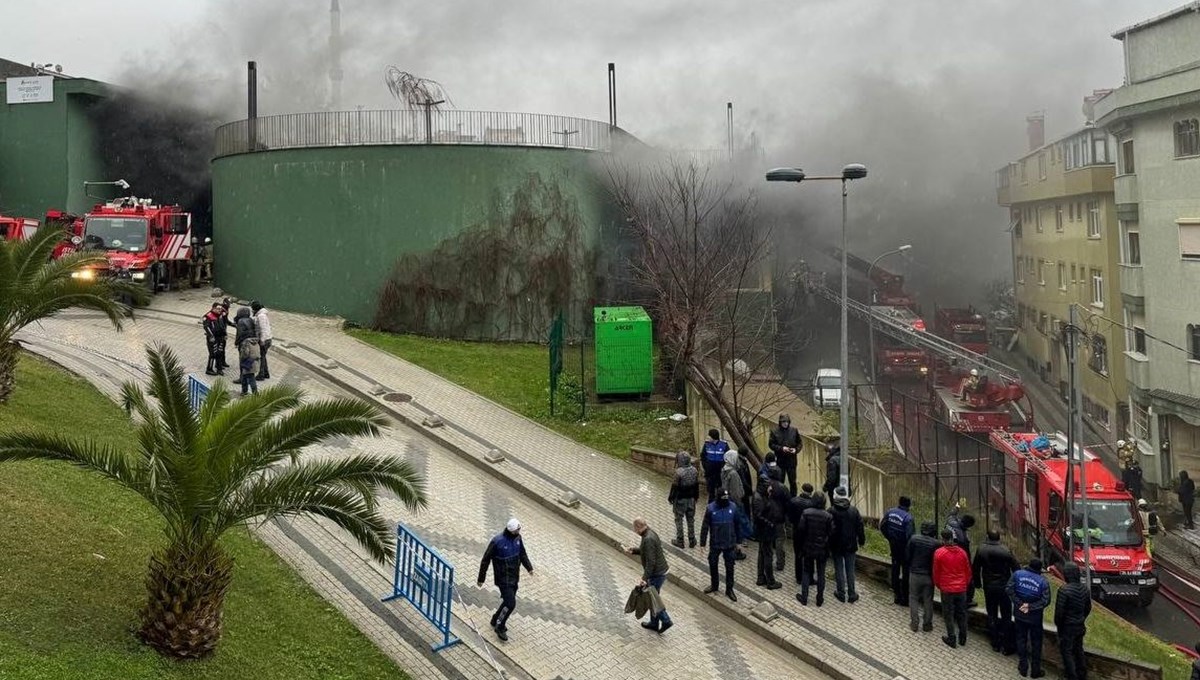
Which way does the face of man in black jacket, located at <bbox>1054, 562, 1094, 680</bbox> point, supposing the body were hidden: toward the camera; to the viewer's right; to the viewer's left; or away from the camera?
away from the camera

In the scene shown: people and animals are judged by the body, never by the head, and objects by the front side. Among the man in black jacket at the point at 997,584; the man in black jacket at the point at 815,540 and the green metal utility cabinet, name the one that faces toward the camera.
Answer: the green metal utility cabinet

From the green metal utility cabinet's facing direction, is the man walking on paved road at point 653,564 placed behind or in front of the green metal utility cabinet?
in front

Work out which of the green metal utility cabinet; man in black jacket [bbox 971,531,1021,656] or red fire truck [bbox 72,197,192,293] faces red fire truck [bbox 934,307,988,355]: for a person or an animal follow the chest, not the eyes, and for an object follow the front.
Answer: the man in black jacket

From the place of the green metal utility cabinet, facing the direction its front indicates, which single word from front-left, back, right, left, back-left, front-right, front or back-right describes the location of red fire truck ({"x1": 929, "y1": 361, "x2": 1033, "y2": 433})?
back-left

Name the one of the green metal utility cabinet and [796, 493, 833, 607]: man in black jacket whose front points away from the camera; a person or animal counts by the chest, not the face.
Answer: the man in black jacket

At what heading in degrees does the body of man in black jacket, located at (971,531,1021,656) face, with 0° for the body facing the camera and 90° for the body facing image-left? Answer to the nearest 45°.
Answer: approximately 180°

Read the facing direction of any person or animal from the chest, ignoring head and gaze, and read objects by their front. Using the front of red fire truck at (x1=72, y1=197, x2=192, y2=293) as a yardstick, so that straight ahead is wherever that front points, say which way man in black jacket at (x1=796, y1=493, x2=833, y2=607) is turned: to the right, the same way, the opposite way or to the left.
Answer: the opposite way

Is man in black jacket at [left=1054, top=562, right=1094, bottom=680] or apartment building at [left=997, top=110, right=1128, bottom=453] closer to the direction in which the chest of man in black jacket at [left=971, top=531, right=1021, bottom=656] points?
the apartment building

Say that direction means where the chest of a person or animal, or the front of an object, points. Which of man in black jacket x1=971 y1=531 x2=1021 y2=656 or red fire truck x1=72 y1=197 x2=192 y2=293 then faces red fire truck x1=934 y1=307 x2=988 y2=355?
the man in black jacket

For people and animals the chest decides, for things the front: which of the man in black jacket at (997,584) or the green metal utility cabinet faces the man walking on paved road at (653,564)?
the green metal utility cabinet

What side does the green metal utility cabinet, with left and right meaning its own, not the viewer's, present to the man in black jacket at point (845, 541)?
front

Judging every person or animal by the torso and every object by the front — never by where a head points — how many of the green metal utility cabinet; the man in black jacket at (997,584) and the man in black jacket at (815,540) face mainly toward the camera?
1

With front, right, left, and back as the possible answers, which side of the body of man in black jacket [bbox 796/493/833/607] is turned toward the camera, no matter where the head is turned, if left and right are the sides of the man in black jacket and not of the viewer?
back

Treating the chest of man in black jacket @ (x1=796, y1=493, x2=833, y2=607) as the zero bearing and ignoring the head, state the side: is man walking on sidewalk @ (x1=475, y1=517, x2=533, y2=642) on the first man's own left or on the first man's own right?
on the first man's own left
